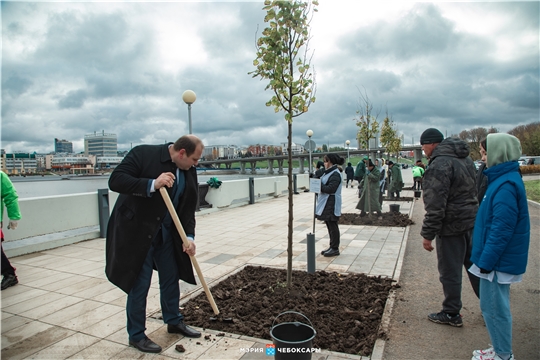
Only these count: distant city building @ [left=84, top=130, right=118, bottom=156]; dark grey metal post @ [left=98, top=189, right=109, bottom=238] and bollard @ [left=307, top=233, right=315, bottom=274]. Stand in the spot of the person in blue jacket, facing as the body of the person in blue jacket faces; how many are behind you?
0

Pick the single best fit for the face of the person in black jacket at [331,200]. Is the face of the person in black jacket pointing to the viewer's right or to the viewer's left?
to the viewer's left

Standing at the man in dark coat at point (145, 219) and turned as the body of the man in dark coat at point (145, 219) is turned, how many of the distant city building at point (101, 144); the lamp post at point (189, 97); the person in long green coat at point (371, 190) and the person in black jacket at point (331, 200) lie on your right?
0

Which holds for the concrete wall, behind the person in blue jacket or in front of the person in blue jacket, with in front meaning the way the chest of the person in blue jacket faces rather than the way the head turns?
in front

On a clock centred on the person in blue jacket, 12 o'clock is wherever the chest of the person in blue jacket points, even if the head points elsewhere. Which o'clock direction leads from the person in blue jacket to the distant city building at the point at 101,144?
The distant city building is roughly at 1 o'clock from the person in blue jacket.

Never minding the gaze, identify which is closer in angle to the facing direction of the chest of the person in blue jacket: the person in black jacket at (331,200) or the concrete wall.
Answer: the concrete wall

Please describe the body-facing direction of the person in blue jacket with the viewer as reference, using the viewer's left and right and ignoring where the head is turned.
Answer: facing to the left of the viewer

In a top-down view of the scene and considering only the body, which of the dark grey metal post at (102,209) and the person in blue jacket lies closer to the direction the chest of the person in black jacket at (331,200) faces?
the dark grey metal post

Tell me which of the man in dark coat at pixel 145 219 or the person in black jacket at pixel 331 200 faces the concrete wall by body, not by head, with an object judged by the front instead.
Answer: the person in black jacket
